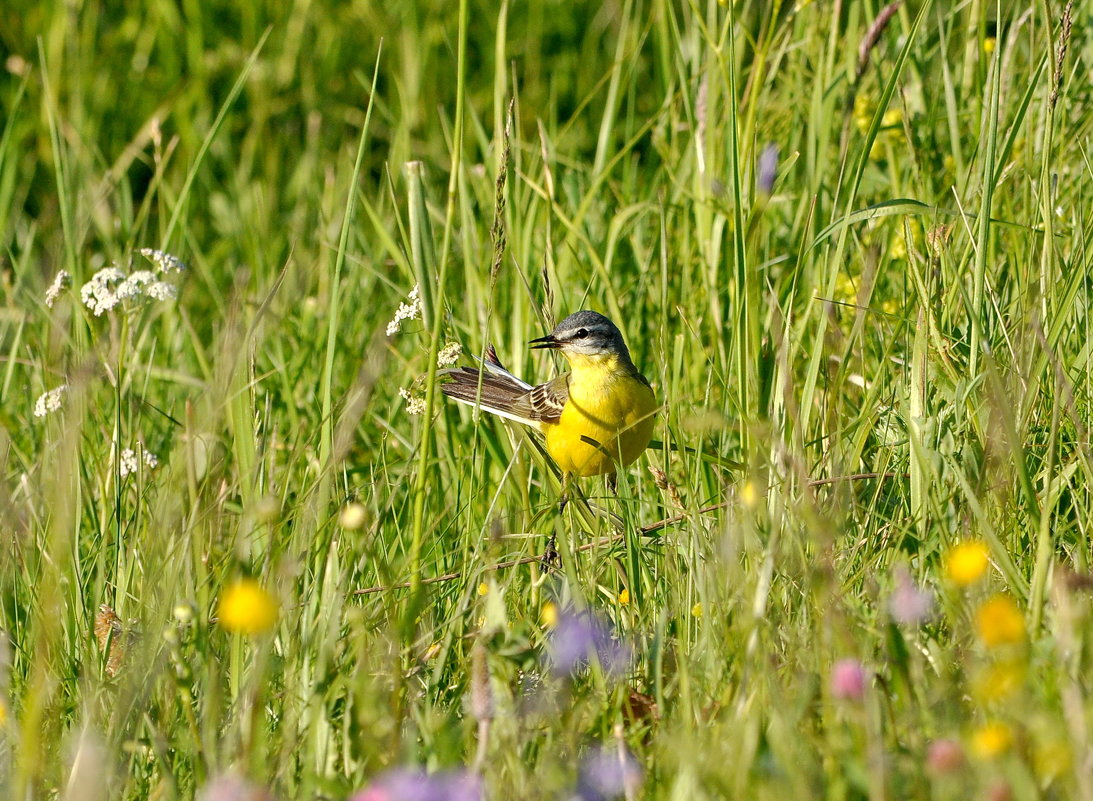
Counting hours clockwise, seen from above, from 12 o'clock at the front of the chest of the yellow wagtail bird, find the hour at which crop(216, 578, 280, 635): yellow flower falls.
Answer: The yellow flower is roughly at 2 o'clock from the yellow wagtail bird.

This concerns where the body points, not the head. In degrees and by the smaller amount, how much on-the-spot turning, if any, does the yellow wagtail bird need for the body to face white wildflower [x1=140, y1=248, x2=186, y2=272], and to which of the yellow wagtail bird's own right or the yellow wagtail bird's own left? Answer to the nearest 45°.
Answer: approximately 90° to the yellow wagtail bird's own right

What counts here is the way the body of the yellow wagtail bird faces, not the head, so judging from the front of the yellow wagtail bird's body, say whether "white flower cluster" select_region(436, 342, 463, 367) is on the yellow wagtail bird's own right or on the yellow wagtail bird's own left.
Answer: on the yellow wagtail bird's own right

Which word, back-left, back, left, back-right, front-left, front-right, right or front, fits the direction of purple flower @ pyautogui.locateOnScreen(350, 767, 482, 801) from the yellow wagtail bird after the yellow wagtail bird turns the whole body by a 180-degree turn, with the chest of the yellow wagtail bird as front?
back-left

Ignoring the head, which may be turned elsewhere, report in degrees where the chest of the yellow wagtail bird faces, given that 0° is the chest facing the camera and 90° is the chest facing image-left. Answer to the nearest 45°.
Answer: approximately 315°

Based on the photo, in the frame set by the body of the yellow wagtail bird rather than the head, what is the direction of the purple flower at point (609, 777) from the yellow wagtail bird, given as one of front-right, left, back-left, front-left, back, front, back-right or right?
front-right

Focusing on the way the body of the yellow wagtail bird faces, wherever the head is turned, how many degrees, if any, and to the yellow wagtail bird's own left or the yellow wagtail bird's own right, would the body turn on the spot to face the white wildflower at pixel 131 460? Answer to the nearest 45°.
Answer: approximately 90° to the yellow wagtail bird's own right

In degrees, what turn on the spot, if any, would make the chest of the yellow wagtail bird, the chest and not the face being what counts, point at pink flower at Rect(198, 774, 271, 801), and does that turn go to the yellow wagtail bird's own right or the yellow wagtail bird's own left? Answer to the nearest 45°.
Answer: approximately 45° to the yellow wagtail bird's own right
